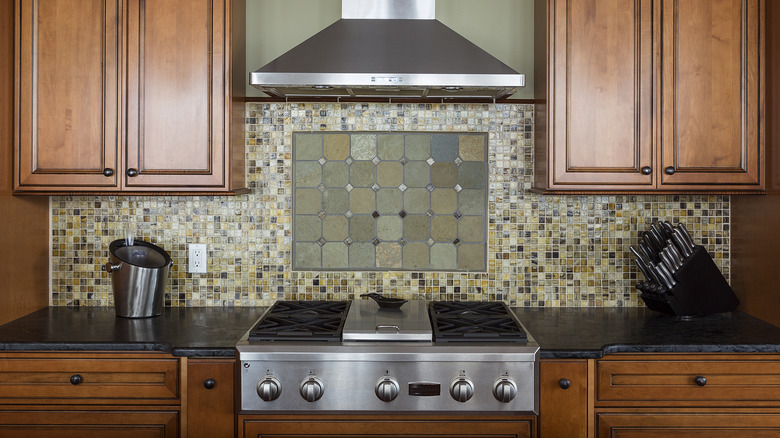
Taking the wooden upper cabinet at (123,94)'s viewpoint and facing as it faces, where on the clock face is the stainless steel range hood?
The stainless steel range hood is roughly at 10 o'clock from the wooden upper cabinet.

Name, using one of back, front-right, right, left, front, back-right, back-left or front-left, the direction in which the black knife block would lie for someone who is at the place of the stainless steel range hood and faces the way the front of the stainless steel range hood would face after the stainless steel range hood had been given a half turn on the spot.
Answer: right

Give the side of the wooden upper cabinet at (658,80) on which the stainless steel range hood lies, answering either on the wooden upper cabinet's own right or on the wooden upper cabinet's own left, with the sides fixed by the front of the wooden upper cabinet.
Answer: on the wooden upper cabinet's own right

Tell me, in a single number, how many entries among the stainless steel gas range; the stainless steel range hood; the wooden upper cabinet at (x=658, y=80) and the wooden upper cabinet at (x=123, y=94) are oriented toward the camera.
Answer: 4

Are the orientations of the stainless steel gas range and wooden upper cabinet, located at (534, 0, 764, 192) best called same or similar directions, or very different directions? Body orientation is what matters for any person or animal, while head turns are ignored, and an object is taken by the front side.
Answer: same or similar directions

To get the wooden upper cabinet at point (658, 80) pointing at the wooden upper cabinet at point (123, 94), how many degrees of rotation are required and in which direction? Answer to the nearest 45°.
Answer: approximately 45° to its right

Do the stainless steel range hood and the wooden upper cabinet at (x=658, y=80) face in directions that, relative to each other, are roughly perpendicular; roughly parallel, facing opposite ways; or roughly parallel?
roughly parallel

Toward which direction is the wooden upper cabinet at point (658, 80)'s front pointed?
toward the camera

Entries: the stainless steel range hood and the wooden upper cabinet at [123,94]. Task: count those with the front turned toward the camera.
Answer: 2

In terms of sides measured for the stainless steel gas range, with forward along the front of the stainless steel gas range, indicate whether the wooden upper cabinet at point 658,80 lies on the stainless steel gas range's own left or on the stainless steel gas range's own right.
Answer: on the stainless steel gas range's own left

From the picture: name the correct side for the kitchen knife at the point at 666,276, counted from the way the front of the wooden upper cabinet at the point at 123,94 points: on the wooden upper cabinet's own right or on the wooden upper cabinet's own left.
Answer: on the wooden upper cabinet's own left

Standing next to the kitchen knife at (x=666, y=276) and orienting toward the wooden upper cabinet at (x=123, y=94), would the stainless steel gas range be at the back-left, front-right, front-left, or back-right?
front-left

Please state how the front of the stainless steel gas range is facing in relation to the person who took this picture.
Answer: facing the viewer

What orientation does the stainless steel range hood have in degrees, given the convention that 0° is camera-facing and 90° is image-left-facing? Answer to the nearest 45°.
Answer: approximately 0°

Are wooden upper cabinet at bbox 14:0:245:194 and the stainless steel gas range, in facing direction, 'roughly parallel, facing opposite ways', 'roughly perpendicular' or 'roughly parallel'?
roughly parallel

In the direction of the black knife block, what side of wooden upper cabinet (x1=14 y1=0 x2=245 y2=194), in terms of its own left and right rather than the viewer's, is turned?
left

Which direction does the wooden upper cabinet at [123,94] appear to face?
toward the camera
